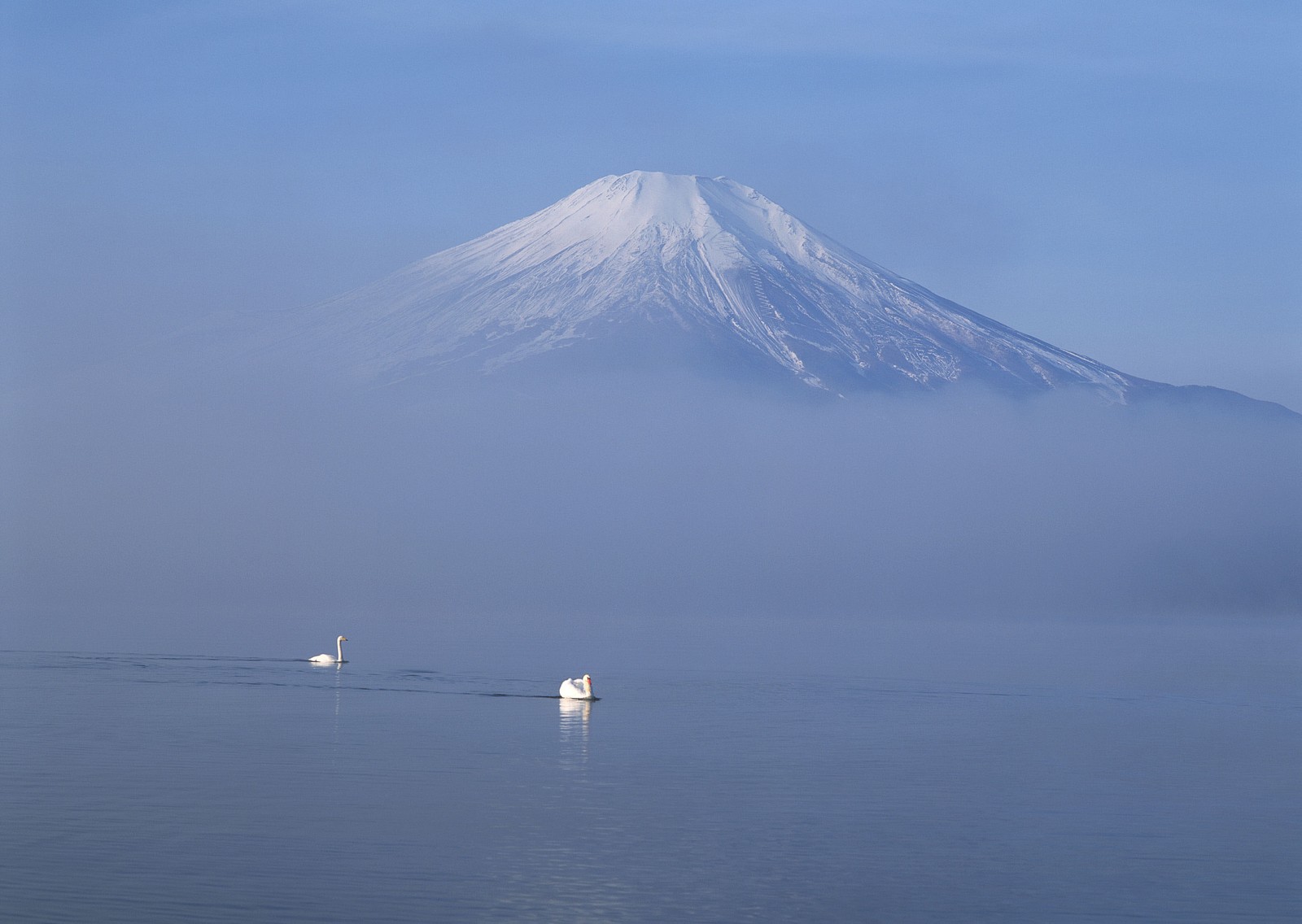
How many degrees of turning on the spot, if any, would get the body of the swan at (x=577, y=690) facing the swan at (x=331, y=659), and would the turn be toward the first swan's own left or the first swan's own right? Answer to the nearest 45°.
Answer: approximately 135° to the first swan's own left

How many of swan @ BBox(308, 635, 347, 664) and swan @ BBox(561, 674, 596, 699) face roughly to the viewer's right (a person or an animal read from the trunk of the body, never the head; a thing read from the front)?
2

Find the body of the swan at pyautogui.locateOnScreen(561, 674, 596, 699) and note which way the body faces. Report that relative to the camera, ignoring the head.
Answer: to the viewer's right

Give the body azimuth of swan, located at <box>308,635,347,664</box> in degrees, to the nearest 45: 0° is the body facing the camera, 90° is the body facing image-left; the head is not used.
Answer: approximately 270°

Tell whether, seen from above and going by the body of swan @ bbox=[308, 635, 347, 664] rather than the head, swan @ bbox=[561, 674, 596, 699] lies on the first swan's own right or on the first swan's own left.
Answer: on the first swan's own right
